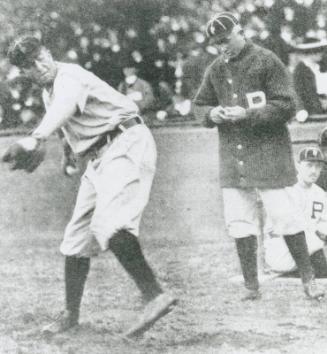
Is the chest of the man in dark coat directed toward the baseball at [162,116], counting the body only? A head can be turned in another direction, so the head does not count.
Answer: no

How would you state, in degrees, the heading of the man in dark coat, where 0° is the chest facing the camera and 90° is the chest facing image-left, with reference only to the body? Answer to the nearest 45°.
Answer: approximately 45°

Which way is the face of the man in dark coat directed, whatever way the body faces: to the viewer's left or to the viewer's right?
to the viewer's left
